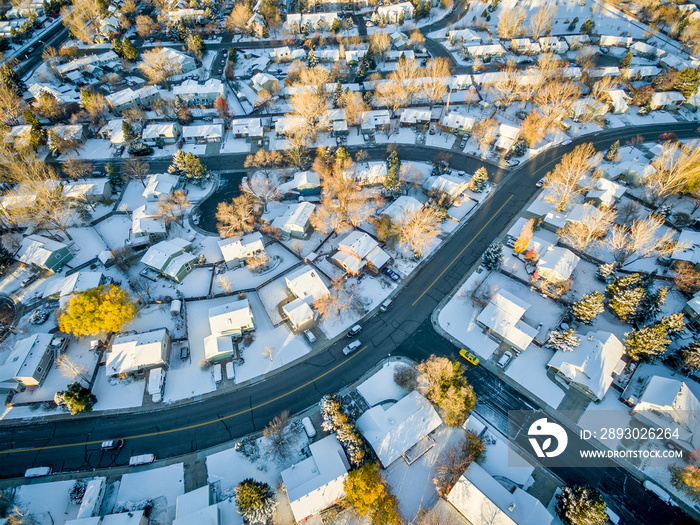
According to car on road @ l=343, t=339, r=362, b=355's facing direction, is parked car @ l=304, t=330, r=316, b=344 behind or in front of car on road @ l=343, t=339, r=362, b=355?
in front

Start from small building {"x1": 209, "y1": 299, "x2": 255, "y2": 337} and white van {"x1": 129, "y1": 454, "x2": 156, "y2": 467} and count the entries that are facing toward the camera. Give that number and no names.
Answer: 1

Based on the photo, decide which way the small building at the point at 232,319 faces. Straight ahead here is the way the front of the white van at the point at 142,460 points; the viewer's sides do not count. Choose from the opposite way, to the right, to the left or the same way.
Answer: to the right

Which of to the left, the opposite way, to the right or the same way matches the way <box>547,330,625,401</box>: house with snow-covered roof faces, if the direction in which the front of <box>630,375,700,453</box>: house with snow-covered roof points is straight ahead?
the same way

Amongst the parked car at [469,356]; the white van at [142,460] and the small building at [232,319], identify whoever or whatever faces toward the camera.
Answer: the small building

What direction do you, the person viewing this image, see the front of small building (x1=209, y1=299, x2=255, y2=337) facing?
facing the viewer

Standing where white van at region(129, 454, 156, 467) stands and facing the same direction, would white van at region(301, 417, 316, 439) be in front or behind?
in front

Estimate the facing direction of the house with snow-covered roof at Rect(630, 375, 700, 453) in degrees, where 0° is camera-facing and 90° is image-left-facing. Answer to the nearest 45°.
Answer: approximately 45°

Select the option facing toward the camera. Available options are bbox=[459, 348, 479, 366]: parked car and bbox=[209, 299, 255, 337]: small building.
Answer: the small building

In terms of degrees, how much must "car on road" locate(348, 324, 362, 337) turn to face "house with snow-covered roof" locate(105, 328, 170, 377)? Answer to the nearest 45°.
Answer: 0° — it already faces it

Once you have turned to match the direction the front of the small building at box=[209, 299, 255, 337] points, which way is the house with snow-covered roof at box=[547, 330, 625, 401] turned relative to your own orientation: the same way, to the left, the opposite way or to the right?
to the right
